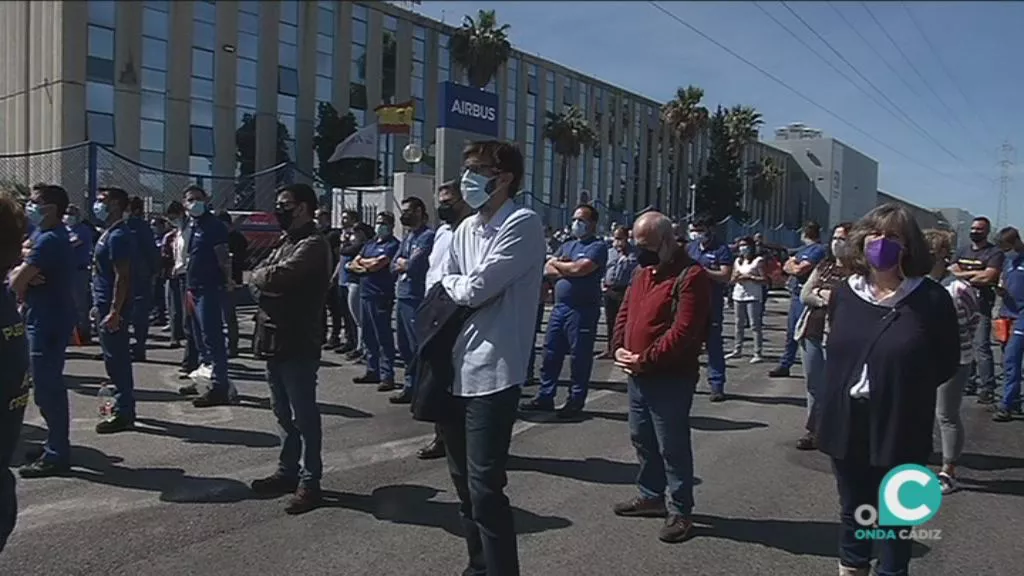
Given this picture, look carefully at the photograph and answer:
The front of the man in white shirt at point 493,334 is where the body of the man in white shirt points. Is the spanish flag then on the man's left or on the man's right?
on the man's right

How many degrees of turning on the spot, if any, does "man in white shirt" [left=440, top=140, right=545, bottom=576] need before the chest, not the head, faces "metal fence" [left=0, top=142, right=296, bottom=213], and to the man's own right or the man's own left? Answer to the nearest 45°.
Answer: approximately 90° to the man's own right

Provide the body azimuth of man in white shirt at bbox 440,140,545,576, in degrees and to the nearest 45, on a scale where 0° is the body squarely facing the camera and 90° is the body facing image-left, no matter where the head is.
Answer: approximately 45°

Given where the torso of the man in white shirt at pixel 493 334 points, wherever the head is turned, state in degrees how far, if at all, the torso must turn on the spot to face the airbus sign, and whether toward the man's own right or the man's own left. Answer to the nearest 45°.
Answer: approximately 135° to the man's own right

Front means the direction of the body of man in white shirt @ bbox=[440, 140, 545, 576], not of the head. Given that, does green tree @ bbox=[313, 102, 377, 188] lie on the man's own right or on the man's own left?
on the man's own right

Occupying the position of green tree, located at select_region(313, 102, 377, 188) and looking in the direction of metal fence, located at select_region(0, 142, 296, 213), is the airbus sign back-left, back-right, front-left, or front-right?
back-left

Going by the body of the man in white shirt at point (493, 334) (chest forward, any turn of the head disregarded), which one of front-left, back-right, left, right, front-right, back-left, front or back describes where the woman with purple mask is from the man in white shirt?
back-left
